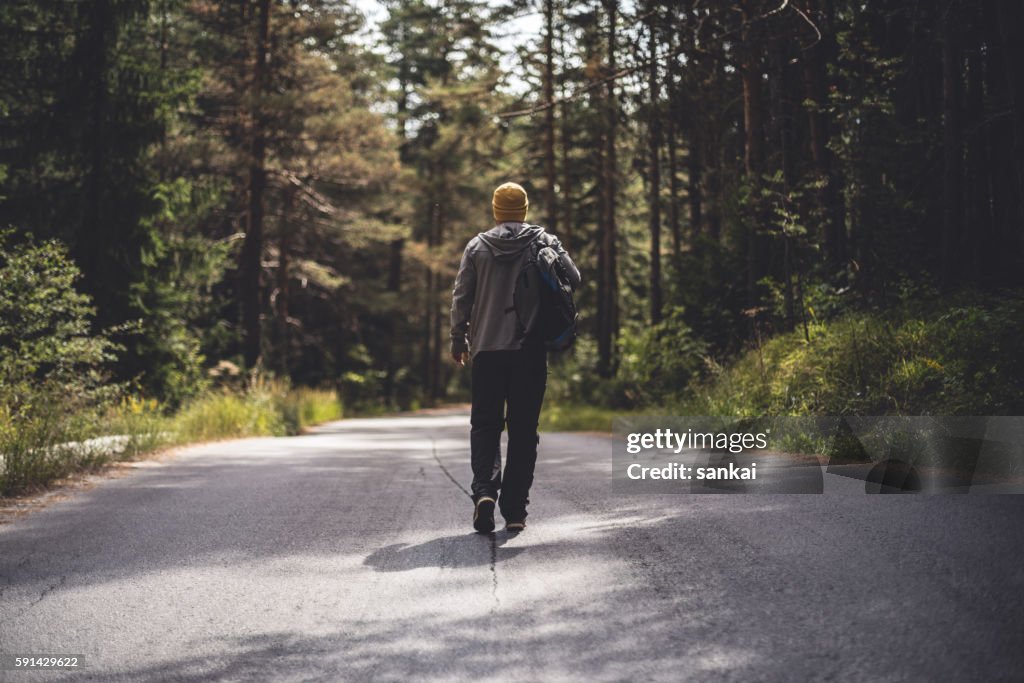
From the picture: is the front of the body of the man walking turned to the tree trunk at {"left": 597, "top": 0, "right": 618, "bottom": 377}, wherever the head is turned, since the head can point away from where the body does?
yes

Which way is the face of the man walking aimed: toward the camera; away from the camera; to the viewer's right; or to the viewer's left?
away from the camera

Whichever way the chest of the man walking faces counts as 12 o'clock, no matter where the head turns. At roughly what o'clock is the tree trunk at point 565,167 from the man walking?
The tree trunk is roughly at 12 o'clock from the man walking.

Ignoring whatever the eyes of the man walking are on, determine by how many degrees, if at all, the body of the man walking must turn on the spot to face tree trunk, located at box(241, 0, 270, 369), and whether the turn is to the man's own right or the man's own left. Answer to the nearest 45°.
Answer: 0° — they already face it

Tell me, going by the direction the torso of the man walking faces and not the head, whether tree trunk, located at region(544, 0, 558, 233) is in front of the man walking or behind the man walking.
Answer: in front

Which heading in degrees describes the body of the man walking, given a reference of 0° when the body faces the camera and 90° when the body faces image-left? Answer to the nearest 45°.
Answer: approximately 180°

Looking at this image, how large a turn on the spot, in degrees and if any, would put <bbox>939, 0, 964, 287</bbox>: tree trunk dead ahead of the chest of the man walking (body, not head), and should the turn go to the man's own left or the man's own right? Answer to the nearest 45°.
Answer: approximately 45° to the man's own right

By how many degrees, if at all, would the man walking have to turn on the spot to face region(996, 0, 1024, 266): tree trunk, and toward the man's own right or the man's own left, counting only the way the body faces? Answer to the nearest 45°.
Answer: approximately 45° to the man's own right
